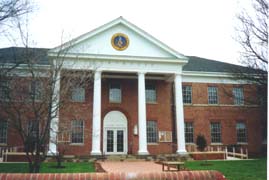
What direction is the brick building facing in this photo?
toward the camera

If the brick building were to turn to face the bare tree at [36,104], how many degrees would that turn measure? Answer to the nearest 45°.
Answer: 0° — it already faces it
